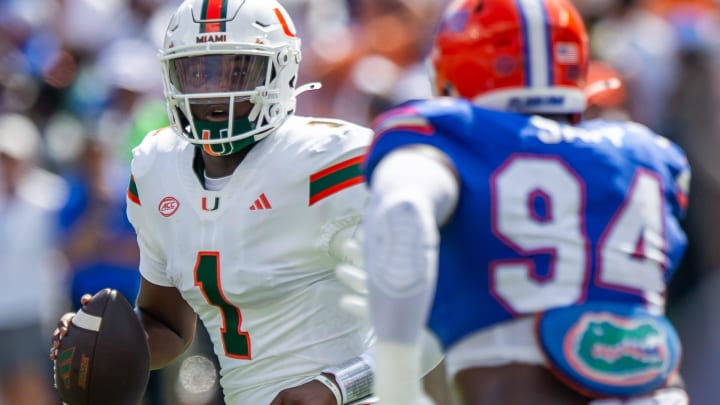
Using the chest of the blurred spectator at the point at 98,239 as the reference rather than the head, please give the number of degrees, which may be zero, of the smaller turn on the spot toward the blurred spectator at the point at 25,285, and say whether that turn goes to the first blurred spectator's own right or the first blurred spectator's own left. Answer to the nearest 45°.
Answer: approximately 90° to the first blurred spectator's own right

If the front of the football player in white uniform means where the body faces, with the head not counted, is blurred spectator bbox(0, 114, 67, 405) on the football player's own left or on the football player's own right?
on the football player's own right

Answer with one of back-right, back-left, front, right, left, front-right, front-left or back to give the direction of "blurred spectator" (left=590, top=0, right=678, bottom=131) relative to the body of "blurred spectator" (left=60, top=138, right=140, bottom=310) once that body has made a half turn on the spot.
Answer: right

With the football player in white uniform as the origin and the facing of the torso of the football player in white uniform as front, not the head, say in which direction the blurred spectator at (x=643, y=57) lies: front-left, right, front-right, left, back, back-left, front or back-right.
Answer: back

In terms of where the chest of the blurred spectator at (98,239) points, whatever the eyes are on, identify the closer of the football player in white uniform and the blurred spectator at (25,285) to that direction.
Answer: the football player in white uniform

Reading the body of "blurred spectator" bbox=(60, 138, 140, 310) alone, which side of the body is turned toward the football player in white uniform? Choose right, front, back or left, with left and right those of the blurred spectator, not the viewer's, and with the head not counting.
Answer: front

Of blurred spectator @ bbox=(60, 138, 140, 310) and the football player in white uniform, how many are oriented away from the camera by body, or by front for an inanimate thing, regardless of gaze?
0
